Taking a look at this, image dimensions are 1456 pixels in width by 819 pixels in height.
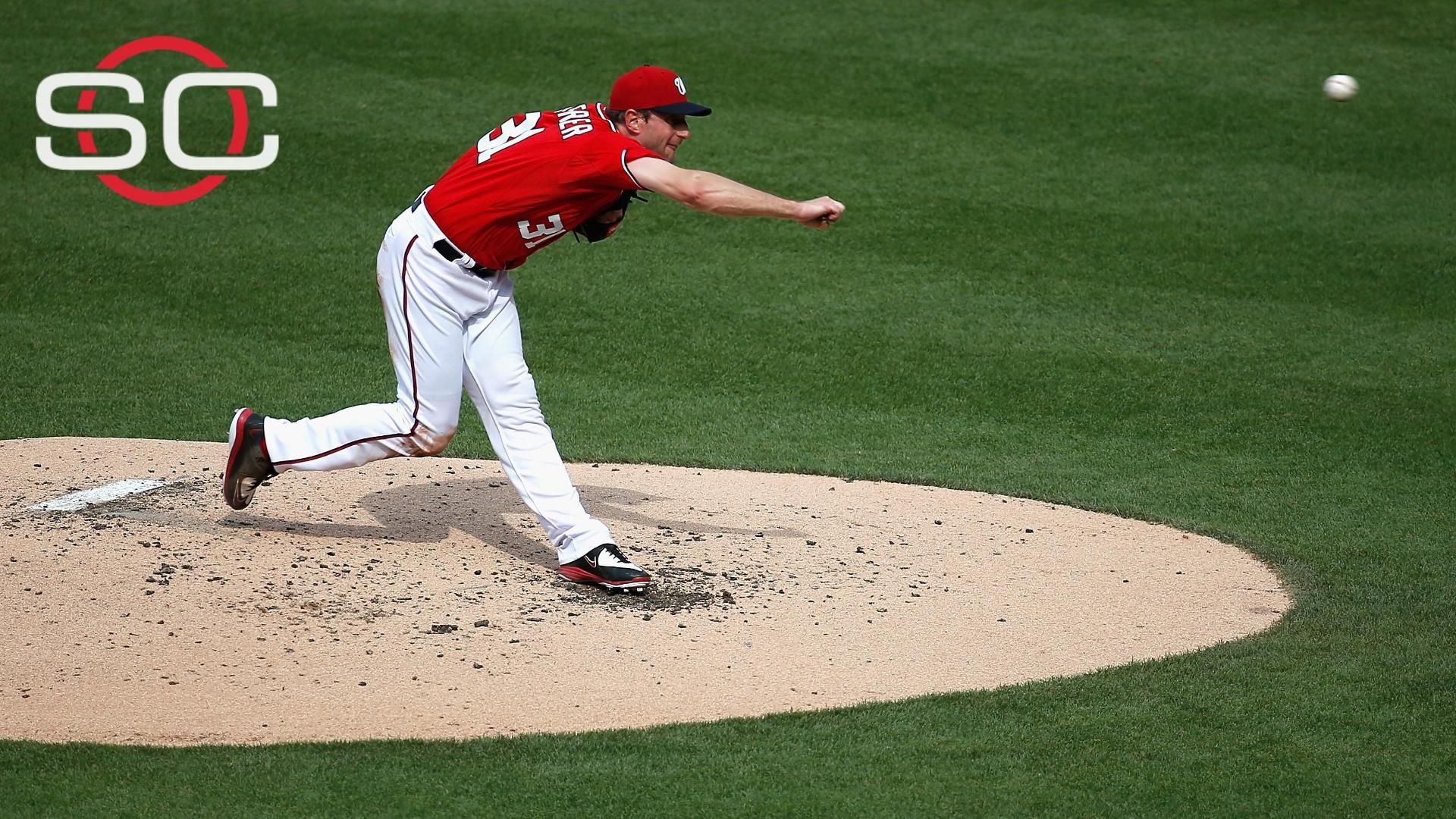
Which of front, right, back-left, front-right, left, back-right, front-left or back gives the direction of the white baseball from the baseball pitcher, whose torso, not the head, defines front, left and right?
front-left

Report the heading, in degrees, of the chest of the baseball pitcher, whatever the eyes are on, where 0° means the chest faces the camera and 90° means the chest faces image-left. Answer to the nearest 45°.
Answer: approximately 270°
